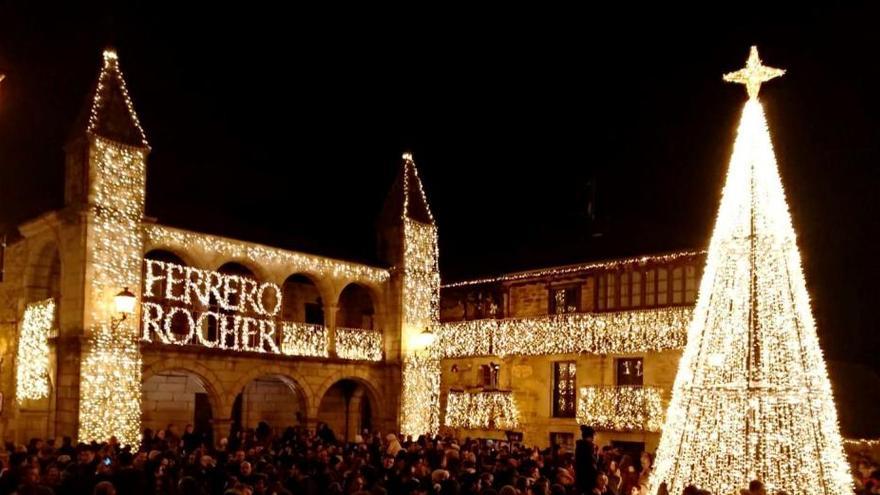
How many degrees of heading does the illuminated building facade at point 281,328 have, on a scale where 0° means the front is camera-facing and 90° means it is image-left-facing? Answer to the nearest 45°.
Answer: approximately 315°

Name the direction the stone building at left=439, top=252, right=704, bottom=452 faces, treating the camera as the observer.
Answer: facing the viewer and to the left of the viewer

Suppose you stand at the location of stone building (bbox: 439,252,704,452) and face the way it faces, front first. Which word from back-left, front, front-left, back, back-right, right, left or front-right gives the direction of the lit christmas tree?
front-left
